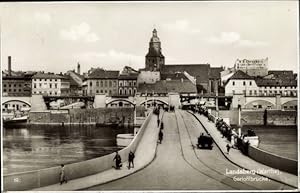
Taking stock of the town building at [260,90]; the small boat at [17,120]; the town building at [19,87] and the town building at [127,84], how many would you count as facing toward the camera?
3

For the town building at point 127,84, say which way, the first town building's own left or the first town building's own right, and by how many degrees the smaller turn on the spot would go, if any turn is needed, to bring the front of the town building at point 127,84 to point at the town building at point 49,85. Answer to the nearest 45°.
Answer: approximately 45° to the first town building's own right

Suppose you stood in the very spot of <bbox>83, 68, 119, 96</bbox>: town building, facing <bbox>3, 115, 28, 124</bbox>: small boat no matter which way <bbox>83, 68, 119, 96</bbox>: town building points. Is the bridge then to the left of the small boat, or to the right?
left

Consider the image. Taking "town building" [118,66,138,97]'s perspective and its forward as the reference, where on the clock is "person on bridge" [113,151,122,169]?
The person on bridge is roughly at 12 o'clock from the town building.

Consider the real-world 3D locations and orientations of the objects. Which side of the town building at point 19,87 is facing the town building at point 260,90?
left

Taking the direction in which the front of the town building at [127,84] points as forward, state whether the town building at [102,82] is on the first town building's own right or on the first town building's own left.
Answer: on the first town building's own right

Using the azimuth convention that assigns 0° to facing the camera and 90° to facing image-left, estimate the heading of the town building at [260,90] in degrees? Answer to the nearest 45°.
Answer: approximately 0°
